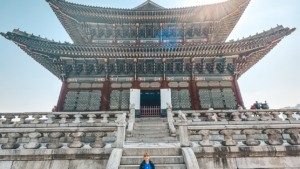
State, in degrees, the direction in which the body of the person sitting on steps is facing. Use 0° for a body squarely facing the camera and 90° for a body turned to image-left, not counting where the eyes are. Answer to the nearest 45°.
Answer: approximately 0°

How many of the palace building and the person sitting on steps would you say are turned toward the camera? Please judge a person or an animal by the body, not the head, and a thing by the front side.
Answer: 2

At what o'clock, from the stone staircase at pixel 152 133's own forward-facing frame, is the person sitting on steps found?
The person sitting on steps is roughly at 12 o'clock from the stone staircase.

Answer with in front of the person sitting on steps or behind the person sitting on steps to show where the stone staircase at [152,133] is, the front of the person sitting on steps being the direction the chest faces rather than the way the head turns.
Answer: behind

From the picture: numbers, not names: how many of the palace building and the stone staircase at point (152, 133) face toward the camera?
2

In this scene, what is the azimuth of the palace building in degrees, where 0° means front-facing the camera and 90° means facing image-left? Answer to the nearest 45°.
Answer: approximately 0°
